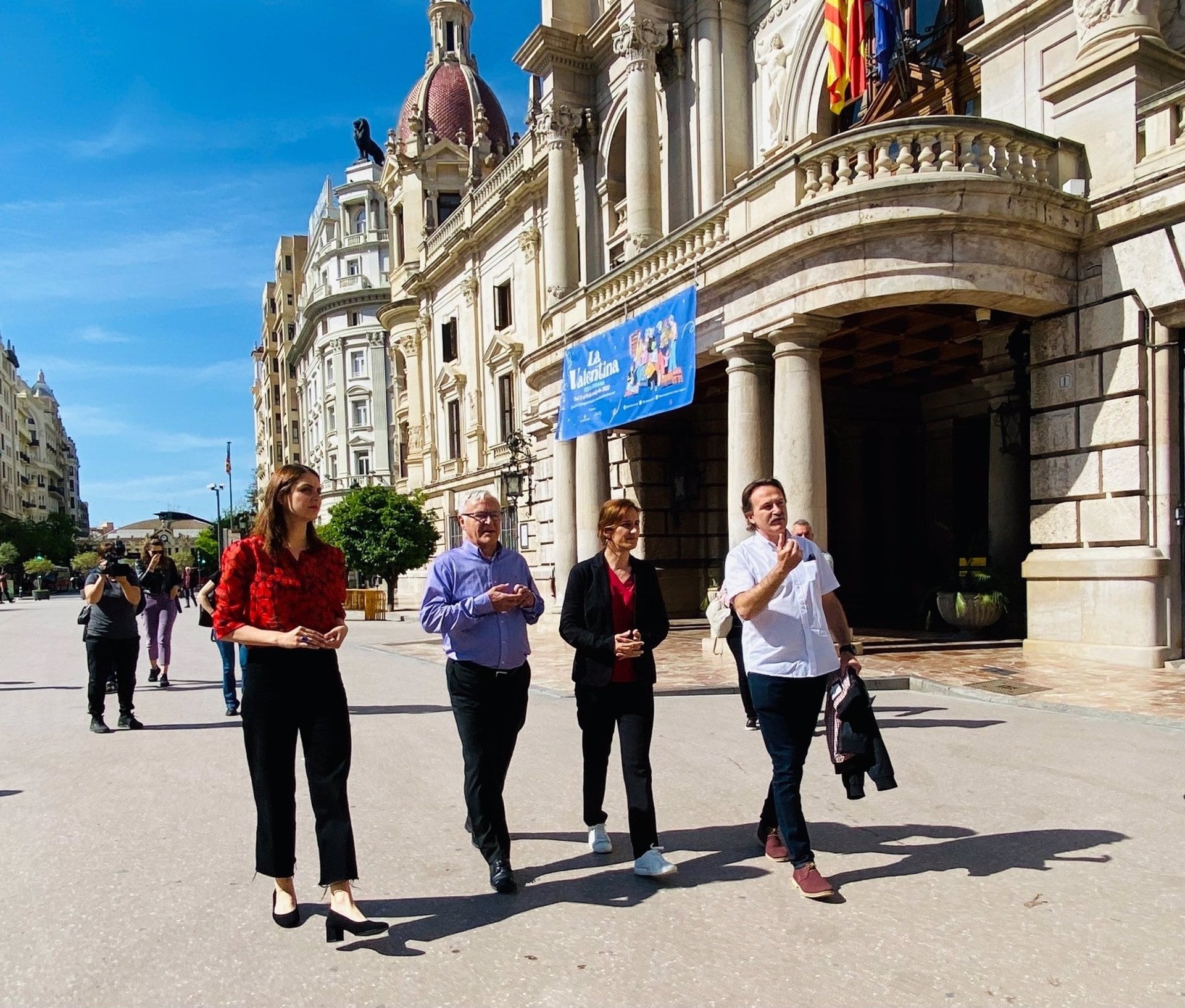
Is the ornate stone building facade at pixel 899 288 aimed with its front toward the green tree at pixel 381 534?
no

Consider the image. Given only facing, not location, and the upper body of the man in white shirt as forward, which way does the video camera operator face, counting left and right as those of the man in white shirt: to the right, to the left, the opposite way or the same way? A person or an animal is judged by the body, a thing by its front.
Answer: the same way

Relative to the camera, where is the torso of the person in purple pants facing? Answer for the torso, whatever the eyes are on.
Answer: toward the camera

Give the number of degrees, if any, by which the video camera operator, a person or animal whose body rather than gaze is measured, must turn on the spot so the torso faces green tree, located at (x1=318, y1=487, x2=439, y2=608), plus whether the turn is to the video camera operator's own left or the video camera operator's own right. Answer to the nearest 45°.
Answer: approximately 180°

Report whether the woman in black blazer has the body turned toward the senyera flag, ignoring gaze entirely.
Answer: no

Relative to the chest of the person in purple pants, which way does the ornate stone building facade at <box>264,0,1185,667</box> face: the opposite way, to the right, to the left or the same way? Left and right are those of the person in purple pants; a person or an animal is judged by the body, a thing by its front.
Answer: to the right

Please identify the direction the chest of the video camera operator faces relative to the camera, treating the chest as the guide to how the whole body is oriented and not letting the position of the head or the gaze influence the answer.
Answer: toward the camera

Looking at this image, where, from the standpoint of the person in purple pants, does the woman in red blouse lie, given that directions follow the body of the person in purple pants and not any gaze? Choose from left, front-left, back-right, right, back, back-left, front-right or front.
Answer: front

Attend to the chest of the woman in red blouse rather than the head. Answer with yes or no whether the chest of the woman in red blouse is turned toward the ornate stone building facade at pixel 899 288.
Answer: no

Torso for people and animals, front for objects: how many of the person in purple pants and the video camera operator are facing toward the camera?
2

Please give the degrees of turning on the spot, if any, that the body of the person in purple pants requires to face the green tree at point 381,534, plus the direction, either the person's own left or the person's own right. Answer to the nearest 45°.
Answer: approximately 180°

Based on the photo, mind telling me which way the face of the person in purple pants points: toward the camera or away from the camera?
toward the camera

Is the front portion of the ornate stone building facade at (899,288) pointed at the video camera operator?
yes
